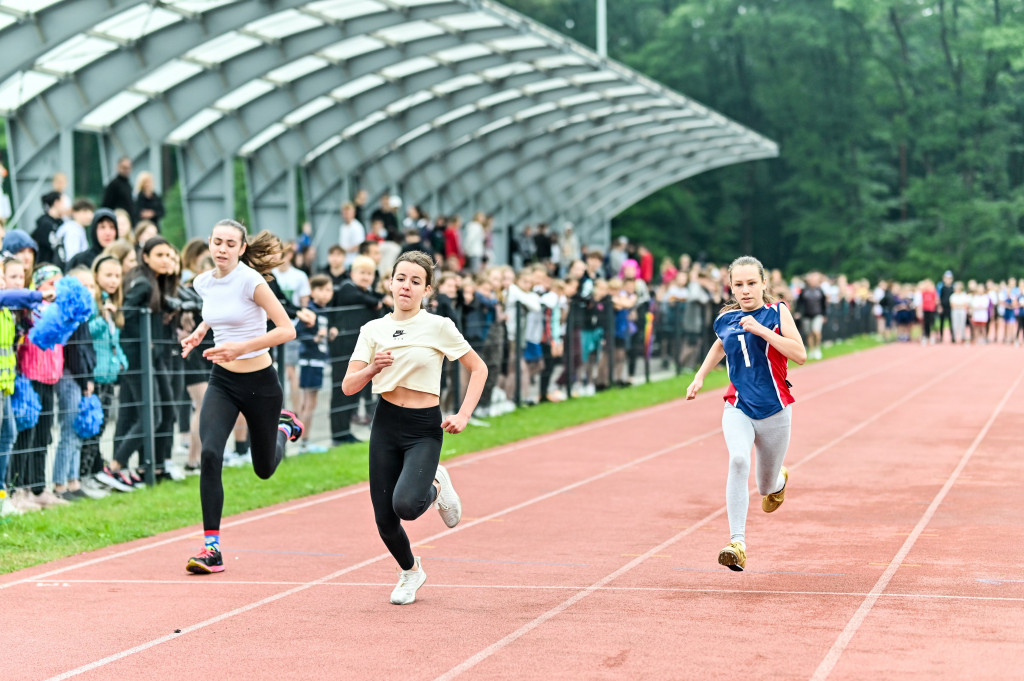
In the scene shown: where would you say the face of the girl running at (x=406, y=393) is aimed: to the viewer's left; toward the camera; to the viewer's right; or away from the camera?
toward the camera

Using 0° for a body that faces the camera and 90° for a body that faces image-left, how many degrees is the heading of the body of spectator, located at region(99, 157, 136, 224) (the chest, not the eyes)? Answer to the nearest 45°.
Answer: approximately 315°

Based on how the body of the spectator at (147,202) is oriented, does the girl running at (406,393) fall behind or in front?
in front

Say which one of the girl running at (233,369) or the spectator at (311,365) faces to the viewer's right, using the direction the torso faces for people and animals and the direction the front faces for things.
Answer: the spectator

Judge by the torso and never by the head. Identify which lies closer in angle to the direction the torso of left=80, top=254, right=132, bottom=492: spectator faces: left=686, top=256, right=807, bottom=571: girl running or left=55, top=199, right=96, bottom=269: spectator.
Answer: the girl running

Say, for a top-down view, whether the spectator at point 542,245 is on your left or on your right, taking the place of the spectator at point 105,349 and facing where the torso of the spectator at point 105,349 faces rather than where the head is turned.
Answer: on your left

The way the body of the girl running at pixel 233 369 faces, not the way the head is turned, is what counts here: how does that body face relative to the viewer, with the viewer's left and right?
facing the viewer and to the left of the viewer

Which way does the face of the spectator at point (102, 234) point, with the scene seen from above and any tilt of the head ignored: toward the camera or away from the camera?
toward the camera

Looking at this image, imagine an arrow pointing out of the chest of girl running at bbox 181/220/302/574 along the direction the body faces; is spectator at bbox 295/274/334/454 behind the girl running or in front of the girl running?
behind

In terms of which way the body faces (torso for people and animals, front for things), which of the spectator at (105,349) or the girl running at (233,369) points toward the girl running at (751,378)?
the spectator

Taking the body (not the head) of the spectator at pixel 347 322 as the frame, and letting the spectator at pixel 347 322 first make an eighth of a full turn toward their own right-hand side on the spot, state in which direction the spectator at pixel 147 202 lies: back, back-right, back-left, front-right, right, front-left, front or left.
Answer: back-right

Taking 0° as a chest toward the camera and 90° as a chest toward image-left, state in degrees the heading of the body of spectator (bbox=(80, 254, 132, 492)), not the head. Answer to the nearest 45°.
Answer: approximately 315°

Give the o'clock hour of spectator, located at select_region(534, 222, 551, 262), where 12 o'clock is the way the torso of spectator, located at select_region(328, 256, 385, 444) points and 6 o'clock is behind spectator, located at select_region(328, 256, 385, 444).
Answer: spectator, located at select_region(534, 222, 551, 262) is roughly at 8 o'clock from spectator, located at select_region(328, 256, 385, 444).
